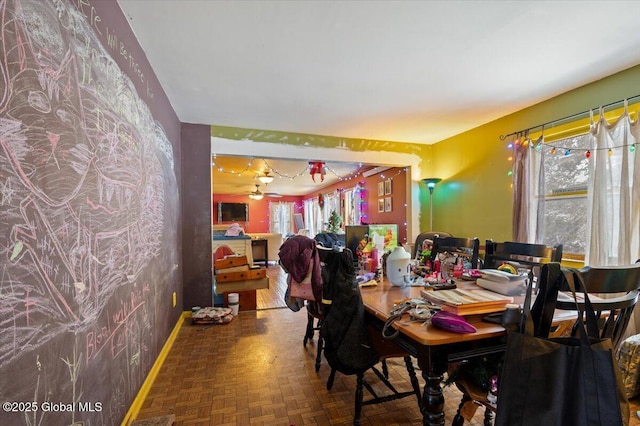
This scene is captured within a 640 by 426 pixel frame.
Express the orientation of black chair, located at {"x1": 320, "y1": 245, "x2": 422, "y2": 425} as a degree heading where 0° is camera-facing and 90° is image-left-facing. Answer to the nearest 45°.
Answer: approximately 225°

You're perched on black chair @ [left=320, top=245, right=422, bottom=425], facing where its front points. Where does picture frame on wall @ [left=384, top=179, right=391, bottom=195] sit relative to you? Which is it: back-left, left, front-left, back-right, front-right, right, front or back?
front-left

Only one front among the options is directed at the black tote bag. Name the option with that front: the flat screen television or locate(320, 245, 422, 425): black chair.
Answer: the flat screen television

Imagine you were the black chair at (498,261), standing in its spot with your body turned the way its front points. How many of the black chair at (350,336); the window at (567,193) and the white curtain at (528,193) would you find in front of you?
1

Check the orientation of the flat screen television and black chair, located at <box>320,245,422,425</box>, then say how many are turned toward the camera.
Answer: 1

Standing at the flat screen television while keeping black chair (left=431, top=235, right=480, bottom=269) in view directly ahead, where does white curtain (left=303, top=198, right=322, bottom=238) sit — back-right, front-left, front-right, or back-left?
front-left

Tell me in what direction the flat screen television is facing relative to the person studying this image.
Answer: facing the viewer

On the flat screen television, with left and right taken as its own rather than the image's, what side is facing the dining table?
front

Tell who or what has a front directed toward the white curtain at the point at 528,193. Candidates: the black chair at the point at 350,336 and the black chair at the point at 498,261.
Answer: the black chair at the point at 350,336

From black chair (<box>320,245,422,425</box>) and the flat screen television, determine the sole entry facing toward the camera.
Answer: the flat screen television

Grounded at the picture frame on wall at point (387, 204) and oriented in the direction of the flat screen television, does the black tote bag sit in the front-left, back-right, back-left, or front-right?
back-left

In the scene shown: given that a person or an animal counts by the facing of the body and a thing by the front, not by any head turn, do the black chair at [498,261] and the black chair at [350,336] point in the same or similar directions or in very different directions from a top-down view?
very different directions

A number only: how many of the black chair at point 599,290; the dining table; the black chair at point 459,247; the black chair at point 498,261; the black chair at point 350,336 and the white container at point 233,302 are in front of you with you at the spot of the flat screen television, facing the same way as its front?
6

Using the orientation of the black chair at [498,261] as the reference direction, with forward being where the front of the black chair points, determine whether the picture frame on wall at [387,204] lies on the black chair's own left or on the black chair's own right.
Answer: on the black chair's own right

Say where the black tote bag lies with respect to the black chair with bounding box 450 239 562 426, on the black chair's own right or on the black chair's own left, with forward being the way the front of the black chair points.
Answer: on the black chair's own left

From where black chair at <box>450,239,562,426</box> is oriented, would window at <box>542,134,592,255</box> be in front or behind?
behind
